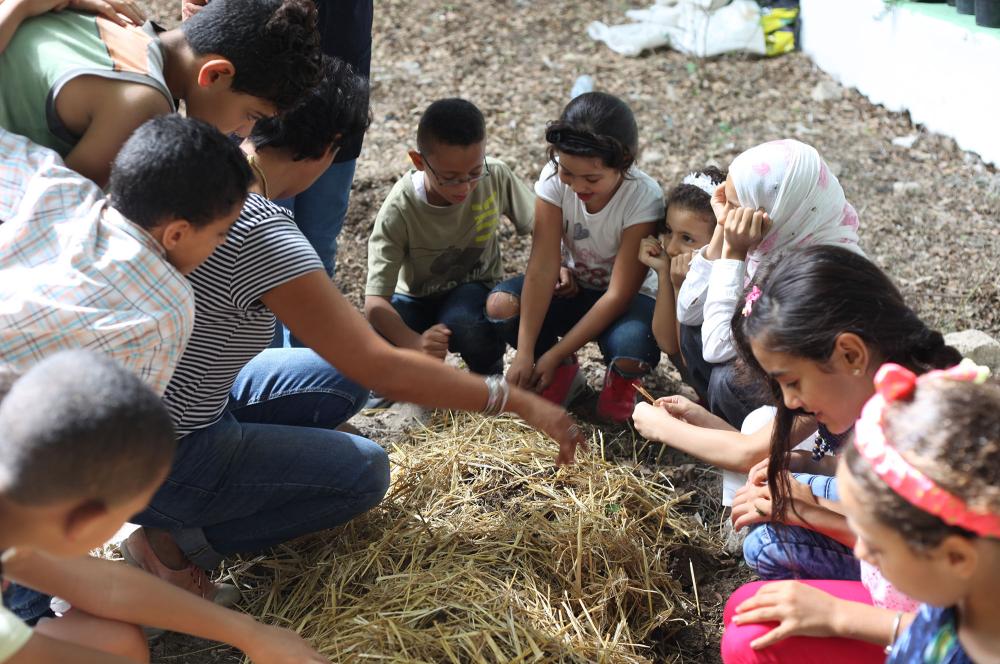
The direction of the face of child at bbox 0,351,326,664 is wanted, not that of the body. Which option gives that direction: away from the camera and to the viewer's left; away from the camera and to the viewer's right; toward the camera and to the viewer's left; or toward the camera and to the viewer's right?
away from the camera and to the viewer's right

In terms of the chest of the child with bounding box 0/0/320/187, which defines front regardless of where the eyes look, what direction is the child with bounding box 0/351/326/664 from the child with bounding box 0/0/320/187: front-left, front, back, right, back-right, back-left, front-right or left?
right

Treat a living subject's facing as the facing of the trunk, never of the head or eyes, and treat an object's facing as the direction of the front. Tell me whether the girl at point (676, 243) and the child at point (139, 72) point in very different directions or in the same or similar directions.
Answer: very different directions

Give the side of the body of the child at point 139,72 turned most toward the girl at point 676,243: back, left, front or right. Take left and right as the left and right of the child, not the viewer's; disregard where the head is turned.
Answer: front

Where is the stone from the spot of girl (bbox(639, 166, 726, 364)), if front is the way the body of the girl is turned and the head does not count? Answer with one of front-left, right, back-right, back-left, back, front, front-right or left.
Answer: back-left

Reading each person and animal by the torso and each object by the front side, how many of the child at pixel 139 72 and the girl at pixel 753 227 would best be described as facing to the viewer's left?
1

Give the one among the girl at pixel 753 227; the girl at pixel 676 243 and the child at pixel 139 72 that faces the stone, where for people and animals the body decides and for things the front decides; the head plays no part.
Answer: the child

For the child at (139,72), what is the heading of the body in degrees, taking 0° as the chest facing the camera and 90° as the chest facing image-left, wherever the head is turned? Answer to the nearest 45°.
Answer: approximately 270°

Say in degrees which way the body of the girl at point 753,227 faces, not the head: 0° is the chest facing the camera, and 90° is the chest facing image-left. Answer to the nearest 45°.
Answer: approximately 90°

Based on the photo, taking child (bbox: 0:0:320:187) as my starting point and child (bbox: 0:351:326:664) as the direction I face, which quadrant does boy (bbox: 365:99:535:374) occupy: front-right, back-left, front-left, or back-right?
back-left

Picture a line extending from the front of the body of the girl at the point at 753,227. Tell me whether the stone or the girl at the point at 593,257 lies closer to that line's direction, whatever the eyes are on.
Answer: the girl

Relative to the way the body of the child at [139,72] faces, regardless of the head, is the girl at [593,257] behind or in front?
in front

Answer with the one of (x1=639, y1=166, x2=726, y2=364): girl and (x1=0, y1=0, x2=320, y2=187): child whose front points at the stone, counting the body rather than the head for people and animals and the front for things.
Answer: the child

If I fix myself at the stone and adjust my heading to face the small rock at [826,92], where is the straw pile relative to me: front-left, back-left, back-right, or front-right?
back-left

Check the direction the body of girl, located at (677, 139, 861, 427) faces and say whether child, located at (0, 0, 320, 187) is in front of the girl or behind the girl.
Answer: in front

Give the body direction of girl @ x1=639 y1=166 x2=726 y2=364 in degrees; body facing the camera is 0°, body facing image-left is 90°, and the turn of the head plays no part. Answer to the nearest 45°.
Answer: approximately 45°

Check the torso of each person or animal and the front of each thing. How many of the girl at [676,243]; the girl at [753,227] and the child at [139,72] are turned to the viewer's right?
1

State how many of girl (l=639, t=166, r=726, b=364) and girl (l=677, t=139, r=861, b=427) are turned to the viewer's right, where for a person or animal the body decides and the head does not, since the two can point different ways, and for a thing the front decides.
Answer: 0
